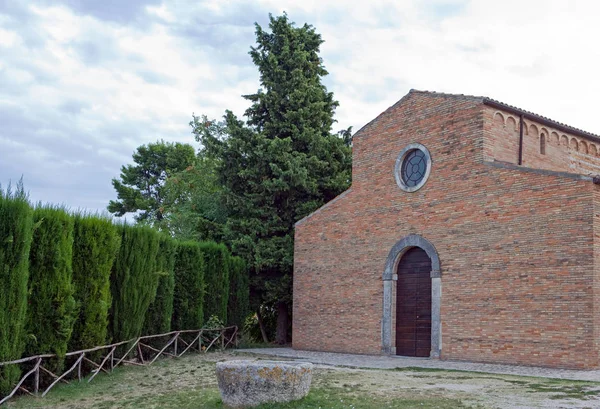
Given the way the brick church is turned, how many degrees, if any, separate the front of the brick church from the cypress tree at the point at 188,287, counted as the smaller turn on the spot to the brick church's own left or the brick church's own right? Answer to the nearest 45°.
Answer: approximately 45° to the brick church's own right

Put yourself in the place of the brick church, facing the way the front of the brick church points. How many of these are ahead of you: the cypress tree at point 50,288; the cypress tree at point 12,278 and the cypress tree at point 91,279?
3

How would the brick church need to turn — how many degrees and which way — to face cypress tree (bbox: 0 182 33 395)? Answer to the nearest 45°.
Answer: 0° — it already faces it

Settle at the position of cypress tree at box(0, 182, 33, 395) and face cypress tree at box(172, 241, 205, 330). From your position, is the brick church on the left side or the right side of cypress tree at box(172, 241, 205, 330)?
right

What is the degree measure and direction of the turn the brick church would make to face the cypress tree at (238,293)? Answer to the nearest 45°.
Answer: approximately 90° to its right

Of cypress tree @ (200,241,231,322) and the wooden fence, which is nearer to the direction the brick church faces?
the wooden fence

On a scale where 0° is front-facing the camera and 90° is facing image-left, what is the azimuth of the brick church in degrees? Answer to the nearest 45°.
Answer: approximately 45°

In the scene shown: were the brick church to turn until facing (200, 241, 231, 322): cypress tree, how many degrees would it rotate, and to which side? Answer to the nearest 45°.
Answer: approximately 45° to its right

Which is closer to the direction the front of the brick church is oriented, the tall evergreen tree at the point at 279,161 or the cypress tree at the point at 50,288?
the cypress tree
